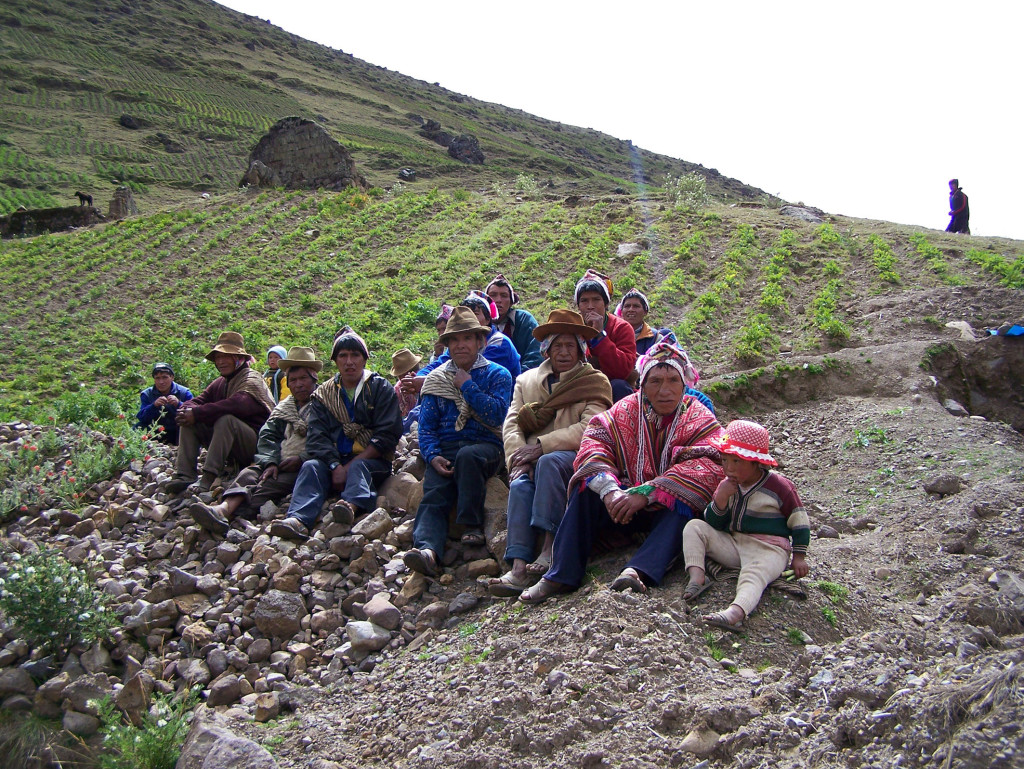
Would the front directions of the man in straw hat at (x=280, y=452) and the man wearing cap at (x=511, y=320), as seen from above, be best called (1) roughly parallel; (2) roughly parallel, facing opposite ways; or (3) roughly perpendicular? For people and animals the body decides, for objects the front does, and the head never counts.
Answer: roughly parallel

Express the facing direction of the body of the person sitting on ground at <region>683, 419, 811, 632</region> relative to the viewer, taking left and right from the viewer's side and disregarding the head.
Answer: facing the viewer and to the left of the viewer

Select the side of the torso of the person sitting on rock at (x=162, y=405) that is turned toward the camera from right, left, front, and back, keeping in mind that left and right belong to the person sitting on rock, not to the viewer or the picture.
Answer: front

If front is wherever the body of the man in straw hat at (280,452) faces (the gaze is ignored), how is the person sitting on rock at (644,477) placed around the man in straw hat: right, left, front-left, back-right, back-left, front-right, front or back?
left

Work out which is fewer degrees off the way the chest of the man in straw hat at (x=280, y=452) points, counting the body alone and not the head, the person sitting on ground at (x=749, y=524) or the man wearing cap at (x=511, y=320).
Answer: the person sitting on ground

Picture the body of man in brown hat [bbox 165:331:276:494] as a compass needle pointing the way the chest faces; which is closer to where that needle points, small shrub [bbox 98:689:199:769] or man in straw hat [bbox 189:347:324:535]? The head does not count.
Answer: the small shrub

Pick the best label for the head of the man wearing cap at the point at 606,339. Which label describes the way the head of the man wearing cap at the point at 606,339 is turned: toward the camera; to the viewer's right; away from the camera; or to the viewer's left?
toward the camera

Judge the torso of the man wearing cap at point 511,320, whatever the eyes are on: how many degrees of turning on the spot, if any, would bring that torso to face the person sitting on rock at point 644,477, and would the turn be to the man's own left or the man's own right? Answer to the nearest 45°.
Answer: approximately 45° to the man's own left

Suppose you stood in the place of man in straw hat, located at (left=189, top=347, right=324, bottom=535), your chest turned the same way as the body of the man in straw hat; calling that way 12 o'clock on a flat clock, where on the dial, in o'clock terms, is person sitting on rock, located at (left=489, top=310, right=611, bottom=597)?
The person sitting on rock is roughly at 9 o'clock from the man in straw hat.

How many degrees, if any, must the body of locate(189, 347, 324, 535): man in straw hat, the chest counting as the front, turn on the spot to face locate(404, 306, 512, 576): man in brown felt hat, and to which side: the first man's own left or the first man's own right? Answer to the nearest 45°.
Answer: approximately 90° to the first man's own left

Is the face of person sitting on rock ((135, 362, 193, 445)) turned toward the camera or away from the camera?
toward the camera

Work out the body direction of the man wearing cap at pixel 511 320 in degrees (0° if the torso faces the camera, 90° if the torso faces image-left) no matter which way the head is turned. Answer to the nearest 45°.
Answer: approximately 45°

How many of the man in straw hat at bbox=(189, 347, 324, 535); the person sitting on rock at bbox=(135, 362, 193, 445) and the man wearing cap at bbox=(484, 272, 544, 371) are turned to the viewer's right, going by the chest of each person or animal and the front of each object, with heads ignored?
0

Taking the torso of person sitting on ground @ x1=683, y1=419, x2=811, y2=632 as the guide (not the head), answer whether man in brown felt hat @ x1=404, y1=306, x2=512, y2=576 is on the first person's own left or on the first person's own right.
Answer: on the first person's own right
